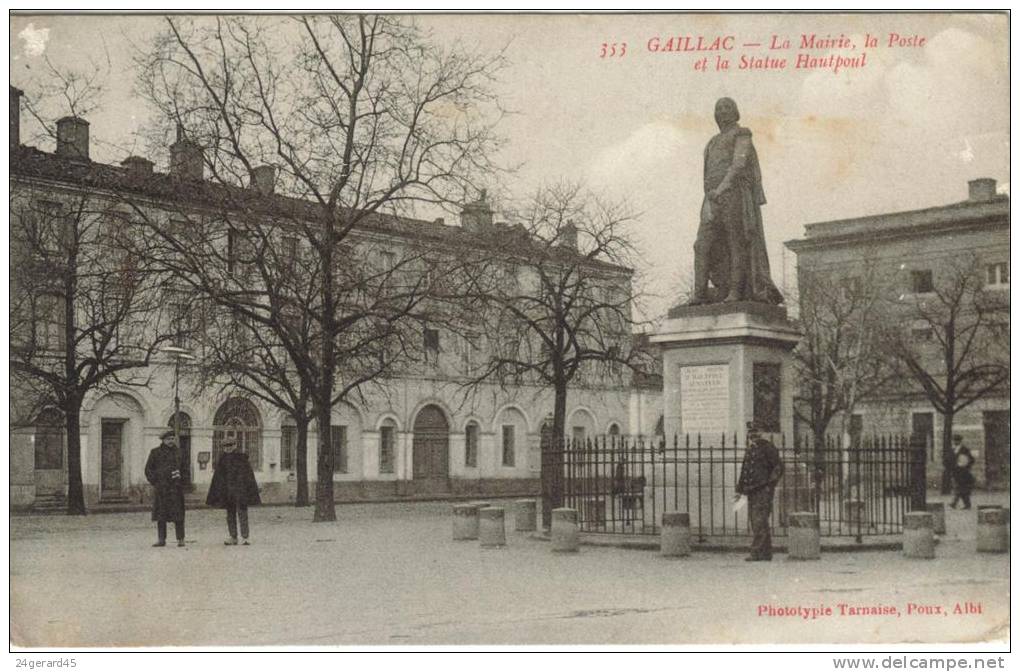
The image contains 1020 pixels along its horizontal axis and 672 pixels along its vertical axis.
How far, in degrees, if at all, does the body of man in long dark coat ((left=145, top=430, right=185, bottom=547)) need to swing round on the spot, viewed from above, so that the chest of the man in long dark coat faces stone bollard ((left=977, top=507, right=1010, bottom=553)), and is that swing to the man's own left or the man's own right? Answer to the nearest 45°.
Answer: approximately 45° to the man's own left

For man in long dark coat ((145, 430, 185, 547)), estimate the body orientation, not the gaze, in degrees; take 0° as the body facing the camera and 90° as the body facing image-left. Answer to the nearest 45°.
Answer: approximately 0°

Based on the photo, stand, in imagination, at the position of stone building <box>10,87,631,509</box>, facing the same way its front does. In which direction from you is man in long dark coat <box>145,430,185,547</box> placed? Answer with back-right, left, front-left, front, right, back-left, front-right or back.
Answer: front-right

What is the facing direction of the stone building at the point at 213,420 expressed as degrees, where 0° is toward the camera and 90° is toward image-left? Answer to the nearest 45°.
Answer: approximately 315°

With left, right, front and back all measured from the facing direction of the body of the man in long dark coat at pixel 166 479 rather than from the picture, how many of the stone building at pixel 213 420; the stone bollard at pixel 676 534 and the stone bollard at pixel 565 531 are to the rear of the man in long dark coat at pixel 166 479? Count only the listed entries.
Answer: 1
